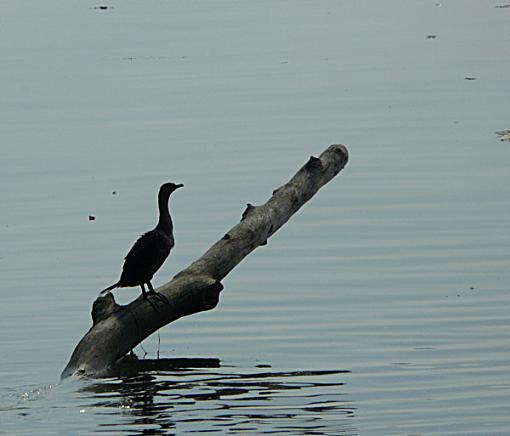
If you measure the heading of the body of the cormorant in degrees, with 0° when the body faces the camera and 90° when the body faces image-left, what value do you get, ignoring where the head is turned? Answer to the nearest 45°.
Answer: approximately 270°

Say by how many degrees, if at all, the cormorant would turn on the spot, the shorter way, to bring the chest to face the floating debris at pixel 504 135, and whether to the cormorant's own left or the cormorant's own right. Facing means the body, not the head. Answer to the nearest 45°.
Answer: approximately 45° to the cormorant's own left
